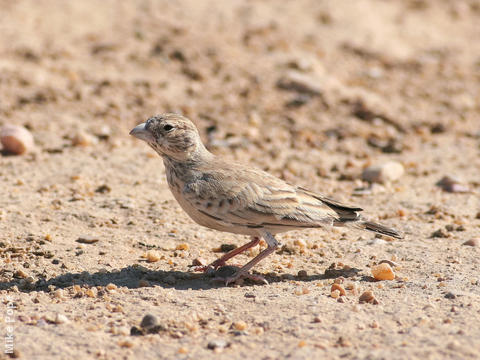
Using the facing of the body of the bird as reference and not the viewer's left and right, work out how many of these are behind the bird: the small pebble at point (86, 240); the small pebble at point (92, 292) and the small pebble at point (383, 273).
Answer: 1

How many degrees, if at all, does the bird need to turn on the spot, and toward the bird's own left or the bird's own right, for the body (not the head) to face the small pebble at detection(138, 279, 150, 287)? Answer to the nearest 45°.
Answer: approximately 45° to the bird's own left

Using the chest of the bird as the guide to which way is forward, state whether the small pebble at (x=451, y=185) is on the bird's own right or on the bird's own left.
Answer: on the bird's own right

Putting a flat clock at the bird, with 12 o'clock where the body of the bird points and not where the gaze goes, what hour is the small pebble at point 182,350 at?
The small pebble is roughly at 9 o'clock from the bird.

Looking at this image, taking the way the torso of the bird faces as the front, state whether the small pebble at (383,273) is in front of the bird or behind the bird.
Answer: behind

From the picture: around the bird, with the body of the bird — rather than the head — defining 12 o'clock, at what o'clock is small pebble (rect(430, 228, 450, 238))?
The small pebble is roughly at 5 o'clock from the bird.

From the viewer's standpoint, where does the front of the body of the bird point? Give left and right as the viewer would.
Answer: facing to the left of the viewer

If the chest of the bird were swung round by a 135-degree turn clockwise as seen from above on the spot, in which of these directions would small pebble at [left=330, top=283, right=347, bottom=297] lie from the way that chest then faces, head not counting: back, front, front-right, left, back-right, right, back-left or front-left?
right

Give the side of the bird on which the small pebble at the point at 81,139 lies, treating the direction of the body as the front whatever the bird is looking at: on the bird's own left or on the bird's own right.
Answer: on the bird's own right
